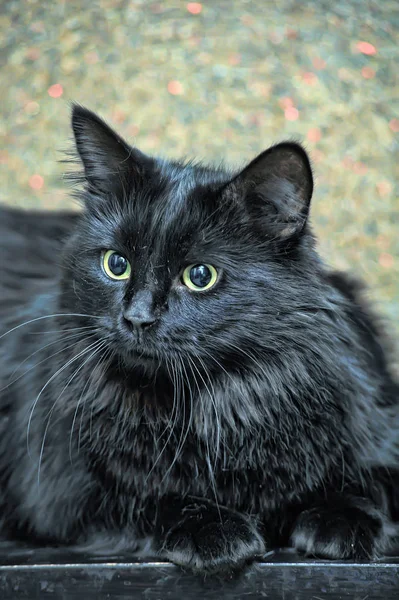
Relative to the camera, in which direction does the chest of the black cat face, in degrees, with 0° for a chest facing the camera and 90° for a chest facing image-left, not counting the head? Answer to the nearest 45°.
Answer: approximately 315°
